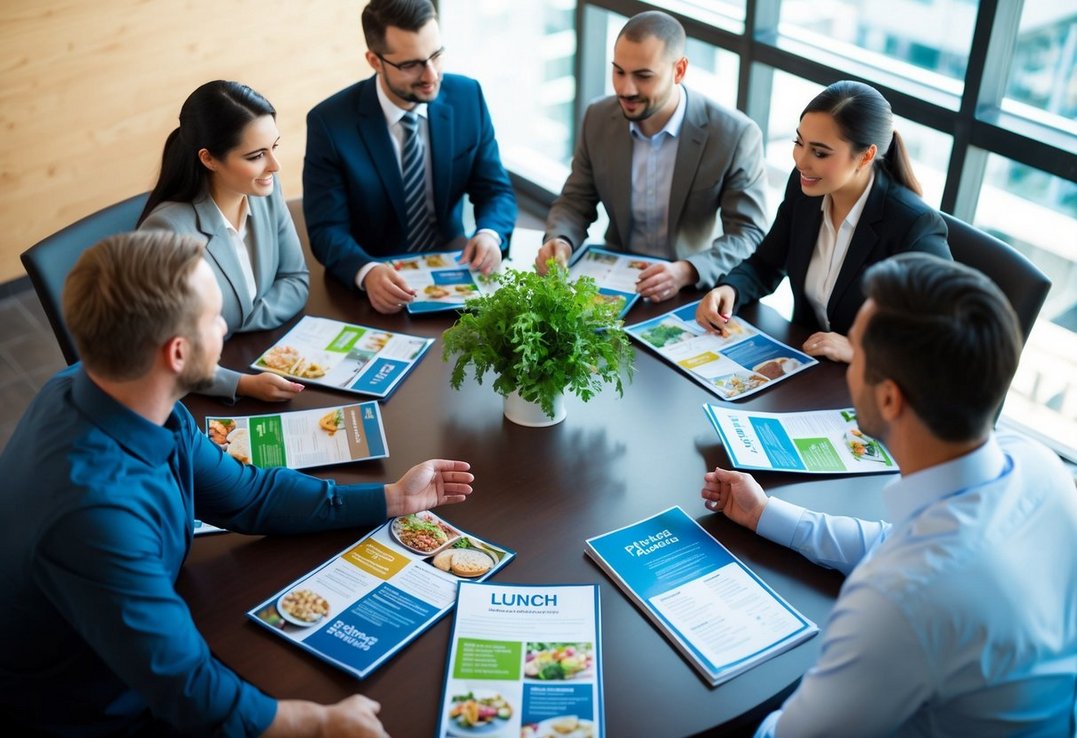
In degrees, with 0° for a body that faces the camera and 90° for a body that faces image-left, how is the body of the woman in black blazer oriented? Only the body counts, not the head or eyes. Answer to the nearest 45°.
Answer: approximately 45°

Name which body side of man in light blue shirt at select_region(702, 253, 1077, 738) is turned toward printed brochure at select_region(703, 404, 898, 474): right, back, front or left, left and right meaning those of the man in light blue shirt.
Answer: front

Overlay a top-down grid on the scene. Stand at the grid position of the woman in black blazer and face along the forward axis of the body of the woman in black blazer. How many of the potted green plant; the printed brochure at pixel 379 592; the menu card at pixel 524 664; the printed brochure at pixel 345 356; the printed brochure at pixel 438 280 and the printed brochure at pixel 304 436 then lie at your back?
0

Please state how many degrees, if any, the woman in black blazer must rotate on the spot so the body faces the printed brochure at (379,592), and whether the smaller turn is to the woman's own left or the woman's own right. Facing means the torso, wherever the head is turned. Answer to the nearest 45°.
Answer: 0° — they already face it

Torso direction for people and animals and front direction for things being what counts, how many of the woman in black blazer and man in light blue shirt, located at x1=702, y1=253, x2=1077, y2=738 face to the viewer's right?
0

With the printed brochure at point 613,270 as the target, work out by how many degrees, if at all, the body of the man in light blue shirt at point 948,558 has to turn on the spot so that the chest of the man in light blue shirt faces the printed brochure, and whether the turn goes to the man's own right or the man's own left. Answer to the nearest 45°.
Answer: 0° — they already face it

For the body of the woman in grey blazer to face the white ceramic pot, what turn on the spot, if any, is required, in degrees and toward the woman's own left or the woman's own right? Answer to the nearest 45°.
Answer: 0° — they already face it

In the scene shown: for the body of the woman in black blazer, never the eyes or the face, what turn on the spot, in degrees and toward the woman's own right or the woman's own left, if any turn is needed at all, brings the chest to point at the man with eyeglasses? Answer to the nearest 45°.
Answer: approximately 45° to the woman's own right

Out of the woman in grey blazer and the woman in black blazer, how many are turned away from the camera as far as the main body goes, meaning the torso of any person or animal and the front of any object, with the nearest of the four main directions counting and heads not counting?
0

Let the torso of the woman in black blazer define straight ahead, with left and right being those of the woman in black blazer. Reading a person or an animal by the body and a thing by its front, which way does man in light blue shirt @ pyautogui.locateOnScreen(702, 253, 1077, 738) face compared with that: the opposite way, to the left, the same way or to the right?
to the right

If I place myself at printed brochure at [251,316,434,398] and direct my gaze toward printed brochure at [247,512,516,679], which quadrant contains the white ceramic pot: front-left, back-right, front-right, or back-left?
front-left

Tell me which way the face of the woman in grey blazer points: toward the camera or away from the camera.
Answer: toward the camera

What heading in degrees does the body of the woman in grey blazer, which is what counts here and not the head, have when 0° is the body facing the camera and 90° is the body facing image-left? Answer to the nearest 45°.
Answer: approximately 315°

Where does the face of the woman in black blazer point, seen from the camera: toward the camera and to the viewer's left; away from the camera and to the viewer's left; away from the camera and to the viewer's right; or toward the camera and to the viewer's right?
toward the camera and to the viewer's left

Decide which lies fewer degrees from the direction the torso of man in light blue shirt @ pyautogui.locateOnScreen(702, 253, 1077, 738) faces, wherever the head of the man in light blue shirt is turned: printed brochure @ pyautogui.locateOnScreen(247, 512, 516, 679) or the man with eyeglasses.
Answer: the man with eyeglasses

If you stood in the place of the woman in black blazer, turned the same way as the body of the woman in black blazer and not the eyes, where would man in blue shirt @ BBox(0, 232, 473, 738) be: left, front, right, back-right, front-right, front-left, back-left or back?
front

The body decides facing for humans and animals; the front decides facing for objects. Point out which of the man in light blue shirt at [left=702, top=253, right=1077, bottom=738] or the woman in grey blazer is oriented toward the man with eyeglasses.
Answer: the man in light blue shirt

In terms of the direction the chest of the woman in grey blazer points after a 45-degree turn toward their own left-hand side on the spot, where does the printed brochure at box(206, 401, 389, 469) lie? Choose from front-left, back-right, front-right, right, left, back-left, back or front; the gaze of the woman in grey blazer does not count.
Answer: right

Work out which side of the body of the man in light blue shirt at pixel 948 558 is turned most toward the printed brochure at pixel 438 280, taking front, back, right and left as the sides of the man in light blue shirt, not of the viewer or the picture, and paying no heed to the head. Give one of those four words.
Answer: front

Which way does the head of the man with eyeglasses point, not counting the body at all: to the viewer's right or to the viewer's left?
to the viewer's right

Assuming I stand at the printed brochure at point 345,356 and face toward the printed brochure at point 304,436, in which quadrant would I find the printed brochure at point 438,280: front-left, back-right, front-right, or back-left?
back-left

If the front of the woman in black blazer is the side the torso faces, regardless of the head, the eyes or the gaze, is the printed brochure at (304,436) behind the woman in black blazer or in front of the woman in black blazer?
in front

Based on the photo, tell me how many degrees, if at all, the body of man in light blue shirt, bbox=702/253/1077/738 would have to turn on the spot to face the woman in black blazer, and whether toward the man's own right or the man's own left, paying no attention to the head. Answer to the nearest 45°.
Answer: approximately 45° to the man's own right

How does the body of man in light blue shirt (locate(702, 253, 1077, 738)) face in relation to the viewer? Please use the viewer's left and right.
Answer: facing away from the viewer and to the left of the viewer
